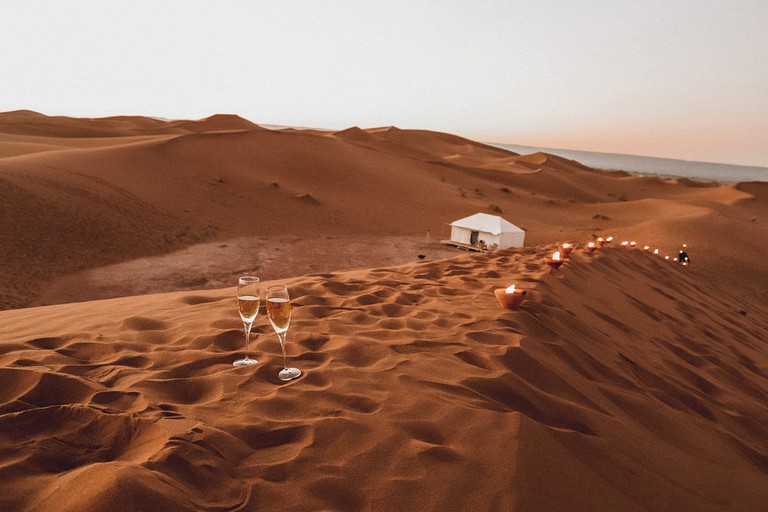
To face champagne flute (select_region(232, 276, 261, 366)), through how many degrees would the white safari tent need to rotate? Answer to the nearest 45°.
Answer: approximately 45° to its left

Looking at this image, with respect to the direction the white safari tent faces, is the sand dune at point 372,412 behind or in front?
in front

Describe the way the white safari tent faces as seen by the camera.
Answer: facing the viewer and to the left of the viewer

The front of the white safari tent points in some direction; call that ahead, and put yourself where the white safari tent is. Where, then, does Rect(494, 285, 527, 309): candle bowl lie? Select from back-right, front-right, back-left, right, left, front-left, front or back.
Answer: front-left

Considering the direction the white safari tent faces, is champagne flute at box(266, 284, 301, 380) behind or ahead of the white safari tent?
ahead

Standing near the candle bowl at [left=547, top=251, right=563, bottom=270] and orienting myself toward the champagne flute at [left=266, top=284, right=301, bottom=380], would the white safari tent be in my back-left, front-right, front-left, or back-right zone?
back-right

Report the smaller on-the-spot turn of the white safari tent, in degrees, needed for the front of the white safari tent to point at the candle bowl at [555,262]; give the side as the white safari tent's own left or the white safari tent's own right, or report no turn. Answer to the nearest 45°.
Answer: approximately 45° to the white safari tent's own left
